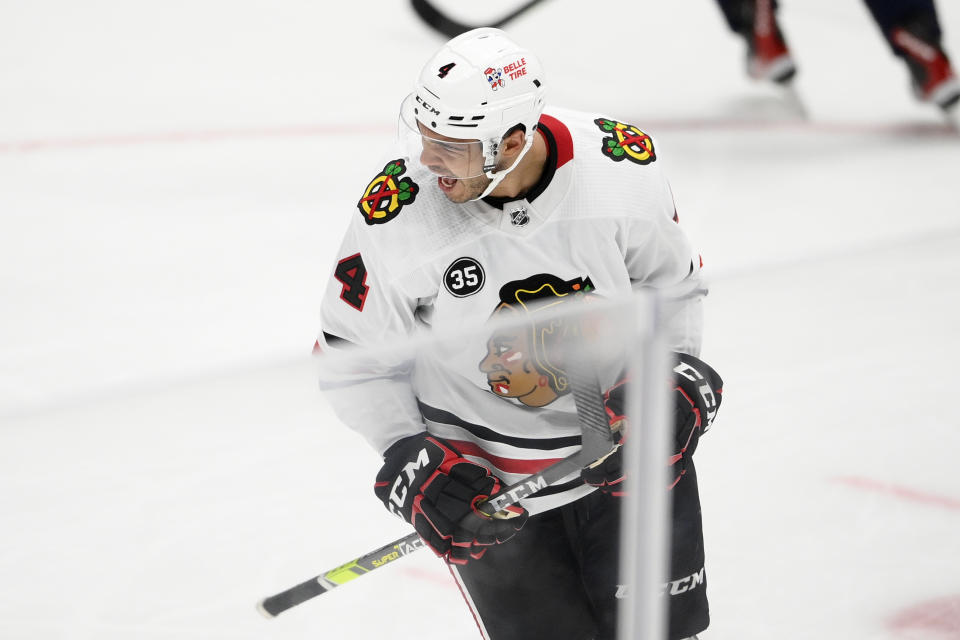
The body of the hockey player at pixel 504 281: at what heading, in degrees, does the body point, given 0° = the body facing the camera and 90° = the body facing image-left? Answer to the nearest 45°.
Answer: approximately 0°
